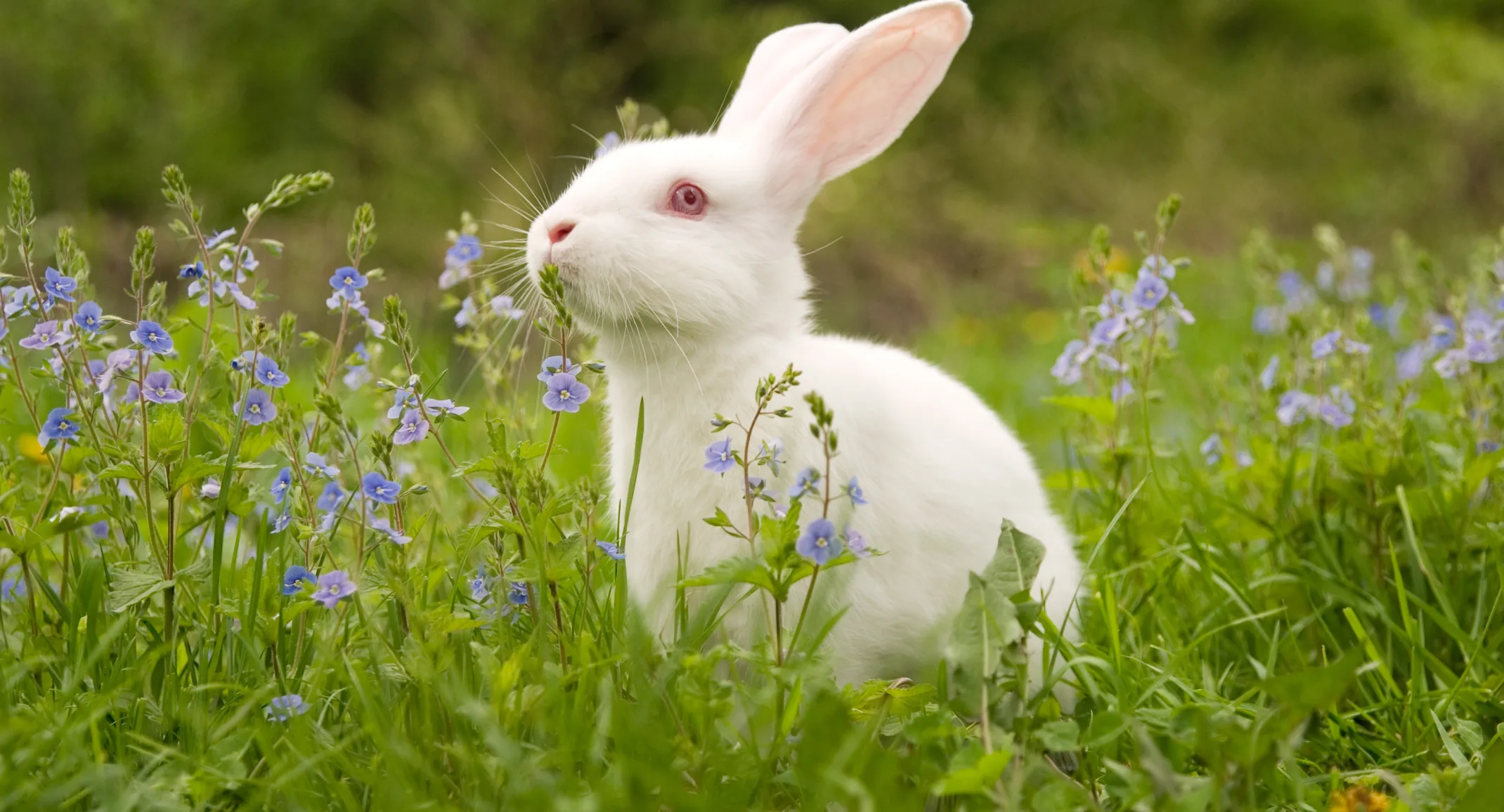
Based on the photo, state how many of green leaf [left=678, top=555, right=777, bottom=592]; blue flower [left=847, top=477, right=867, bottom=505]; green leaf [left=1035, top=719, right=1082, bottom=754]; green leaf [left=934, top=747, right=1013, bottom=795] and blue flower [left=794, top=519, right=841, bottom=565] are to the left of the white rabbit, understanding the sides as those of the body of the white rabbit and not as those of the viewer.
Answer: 5

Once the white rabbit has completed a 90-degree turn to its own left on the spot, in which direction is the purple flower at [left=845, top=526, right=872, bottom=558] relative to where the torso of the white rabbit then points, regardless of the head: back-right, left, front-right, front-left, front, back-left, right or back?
front

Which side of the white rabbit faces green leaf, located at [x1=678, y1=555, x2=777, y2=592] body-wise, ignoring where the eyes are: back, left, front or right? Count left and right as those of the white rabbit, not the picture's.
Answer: left

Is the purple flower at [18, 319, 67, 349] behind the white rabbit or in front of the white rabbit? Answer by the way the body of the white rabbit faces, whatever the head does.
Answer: in front

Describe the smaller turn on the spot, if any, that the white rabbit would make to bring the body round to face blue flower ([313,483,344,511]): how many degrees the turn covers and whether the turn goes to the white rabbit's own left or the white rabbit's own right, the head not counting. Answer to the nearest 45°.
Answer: approximately 45° to the white rabbit's own left

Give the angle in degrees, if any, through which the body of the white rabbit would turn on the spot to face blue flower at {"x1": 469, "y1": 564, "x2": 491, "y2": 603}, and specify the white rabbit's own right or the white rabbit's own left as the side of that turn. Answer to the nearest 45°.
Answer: approximately 45° to the white rabbit's own left

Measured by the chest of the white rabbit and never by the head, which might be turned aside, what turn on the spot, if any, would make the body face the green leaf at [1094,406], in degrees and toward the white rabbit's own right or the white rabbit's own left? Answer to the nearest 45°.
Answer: approximately 135° to the white rabbit's own right

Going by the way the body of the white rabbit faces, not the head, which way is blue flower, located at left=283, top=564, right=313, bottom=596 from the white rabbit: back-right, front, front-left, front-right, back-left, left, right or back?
front-left

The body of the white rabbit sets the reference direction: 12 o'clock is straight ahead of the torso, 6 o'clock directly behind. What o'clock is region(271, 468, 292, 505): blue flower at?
The blue flower is roughly at 11 o'clock from the white rabbit.

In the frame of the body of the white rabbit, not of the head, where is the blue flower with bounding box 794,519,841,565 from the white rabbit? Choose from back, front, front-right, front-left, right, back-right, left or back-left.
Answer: left

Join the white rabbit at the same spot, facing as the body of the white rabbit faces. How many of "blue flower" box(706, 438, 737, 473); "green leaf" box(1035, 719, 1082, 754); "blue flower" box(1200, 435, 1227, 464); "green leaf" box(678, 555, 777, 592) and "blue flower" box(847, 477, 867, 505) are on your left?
4

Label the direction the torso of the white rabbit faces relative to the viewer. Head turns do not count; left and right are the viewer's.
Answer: facing to the left of the viewer

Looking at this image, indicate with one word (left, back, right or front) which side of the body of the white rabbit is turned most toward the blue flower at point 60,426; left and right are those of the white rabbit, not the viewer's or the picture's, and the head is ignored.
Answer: front
